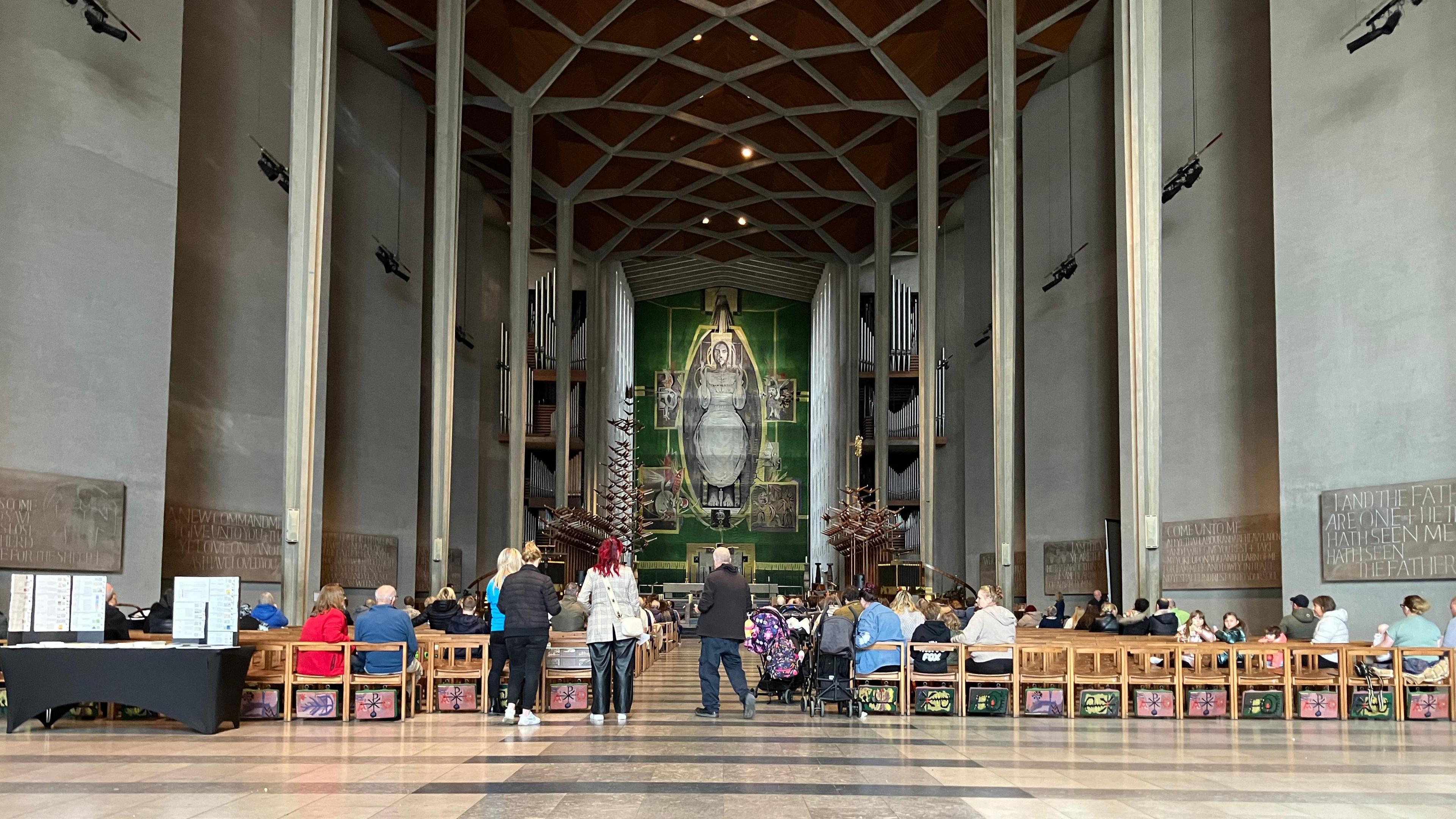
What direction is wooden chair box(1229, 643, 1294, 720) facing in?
away from the camera

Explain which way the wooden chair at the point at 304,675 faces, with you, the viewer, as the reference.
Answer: facing away from the viewer

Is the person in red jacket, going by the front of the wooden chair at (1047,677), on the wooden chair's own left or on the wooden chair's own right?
on the wooden chair's own left

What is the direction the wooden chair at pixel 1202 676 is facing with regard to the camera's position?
facing away from the viewer

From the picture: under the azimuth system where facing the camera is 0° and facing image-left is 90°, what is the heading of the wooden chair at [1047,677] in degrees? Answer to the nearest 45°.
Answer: approximately 180°

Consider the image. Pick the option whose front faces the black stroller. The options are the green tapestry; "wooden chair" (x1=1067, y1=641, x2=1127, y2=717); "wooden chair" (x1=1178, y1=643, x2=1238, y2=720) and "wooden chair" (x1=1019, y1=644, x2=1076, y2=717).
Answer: the green tapestry

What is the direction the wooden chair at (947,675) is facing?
away from the camera

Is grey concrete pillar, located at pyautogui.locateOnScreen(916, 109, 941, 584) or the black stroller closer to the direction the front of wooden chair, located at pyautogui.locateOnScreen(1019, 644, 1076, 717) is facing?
the grey concrete pillar

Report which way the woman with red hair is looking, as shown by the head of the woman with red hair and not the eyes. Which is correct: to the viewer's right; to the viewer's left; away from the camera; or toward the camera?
away from the camera

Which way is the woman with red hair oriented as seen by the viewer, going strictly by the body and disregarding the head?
away from the camera

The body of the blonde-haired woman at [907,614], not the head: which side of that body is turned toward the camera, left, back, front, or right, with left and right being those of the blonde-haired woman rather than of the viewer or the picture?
back

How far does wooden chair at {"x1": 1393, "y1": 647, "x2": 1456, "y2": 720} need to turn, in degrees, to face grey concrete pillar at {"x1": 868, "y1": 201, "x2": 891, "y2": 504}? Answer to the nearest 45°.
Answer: approximately 45° to its left

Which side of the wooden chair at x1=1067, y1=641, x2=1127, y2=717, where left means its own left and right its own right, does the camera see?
back
